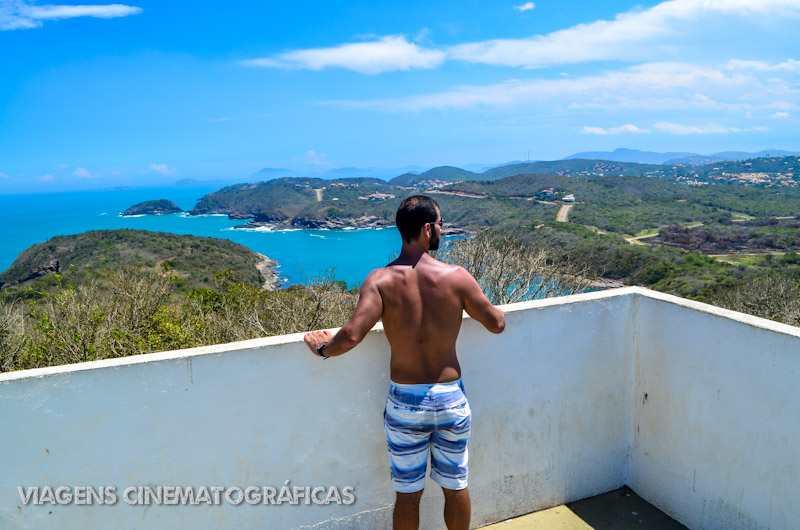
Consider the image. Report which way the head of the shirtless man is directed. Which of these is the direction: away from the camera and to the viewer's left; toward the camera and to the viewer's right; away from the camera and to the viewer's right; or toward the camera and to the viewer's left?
away from the camera and to the viewer's right

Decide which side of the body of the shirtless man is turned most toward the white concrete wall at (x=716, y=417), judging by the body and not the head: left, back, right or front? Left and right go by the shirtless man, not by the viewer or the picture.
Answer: right

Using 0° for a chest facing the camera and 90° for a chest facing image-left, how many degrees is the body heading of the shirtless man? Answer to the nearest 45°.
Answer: approximately 180°

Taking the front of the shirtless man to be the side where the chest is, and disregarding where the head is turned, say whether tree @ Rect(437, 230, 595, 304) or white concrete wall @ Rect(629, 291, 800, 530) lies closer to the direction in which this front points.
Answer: the tree

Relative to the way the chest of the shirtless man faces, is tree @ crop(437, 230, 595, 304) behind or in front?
in front
